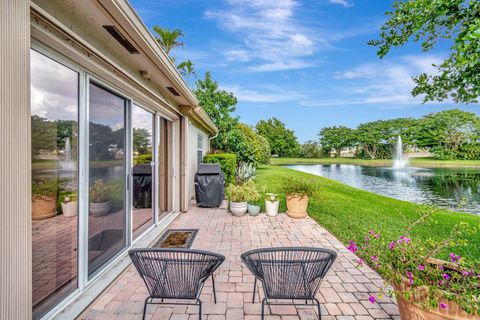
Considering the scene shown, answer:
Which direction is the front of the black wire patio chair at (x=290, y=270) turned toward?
away from the camera

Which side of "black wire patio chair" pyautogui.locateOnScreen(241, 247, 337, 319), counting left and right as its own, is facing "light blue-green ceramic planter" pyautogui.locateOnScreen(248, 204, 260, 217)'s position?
front

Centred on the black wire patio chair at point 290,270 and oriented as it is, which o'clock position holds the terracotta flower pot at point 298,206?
The terracotta flower pot is roughly at 12 o'clock from the black wire patio chair.

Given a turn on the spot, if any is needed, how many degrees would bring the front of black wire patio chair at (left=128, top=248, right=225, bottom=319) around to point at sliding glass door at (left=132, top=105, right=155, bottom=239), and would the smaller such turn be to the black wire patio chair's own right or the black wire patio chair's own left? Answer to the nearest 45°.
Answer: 0° — it already faces it

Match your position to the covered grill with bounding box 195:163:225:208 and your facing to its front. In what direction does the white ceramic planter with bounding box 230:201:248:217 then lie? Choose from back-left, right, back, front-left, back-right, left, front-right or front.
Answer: front-left

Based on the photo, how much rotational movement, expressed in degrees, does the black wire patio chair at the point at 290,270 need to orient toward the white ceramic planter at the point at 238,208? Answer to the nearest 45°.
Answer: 0° — it already faces it

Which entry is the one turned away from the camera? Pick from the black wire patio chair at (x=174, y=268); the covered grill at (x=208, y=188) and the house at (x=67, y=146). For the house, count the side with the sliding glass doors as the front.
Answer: the black wire patio chair

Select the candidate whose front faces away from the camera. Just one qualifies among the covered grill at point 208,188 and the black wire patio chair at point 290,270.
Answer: the black wire patio chair

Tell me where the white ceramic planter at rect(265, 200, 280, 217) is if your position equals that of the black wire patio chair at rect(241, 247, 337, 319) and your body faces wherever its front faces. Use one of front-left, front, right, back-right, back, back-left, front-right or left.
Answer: front

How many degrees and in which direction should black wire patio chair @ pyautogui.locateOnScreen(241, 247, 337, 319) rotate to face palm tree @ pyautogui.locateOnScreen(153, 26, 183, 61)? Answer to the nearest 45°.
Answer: approximately 45° to its left

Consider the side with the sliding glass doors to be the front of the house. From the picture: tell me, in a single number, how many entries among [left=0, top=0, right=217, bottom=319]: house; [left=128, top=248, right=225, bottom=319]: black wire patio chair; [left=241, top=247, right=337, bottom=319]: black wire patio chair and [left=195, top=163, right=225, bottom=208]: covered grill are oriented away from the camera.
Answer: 2

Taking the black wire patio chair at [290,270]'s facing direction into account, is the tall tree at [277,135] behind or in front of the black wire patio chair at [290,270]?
in front

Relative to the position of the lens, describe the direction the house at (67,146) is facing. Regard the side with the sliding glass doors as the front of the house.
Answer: facing the viewer and to the right of the viewer

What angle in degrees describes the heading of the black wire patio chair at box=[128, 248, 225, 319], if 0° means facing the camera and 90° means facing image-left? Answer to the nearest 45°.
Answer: approximately 180°
